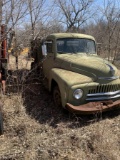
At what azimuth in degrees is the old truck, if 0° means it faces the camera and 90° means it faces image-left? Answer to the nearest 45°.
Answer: approximately 315°
